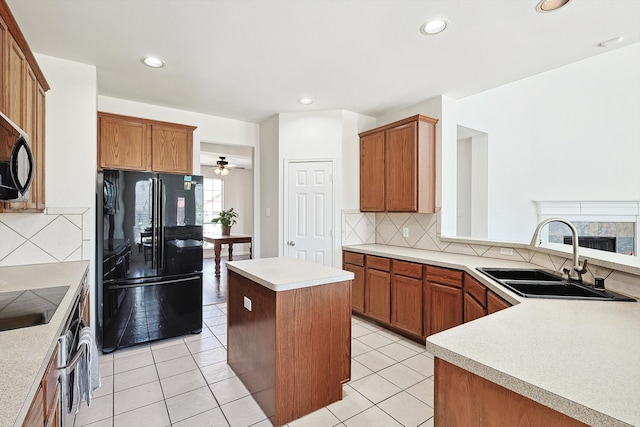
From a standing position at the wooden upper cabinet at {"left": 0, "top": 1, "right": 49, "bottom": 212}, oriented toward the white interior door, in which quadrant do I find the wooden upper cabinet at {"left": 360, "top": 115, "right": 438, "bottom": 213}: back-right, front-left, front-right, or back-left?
front-right

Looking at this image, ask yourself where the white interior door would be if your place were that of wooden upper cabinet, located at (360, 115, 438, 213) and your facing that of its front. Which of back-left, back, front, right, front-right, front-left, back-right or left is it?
front-right

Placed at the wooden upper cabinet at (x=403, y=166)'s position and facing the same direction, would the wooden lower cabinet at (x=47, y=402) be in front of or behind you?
in front

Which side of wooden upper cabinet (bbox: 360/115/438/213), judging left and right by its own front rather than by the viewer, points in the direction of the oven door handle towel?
front

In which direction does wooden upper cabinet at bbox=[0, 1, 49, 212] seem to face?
to the viewer's right

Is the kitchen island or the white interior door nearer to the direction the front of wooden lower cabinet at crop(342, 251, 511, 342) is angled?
the kitchen island

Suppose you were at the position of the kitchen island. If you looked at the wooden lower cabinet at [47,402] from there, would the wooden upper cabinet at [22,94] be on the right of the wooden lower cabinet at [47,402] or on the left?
right

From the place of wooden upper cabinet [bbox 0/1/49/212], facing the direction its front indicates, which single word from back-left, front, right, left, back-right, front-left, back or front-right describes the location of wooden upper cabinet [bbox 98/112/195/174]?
front-left

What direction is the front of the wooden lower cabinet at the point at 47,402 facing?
to the viewer's right

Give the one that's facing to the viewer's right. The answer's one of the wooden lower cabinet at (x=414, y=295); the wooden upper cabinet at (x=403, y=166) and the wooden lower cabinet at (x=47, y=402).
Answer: the wooden lower cabinet at (x=47, y=402)
